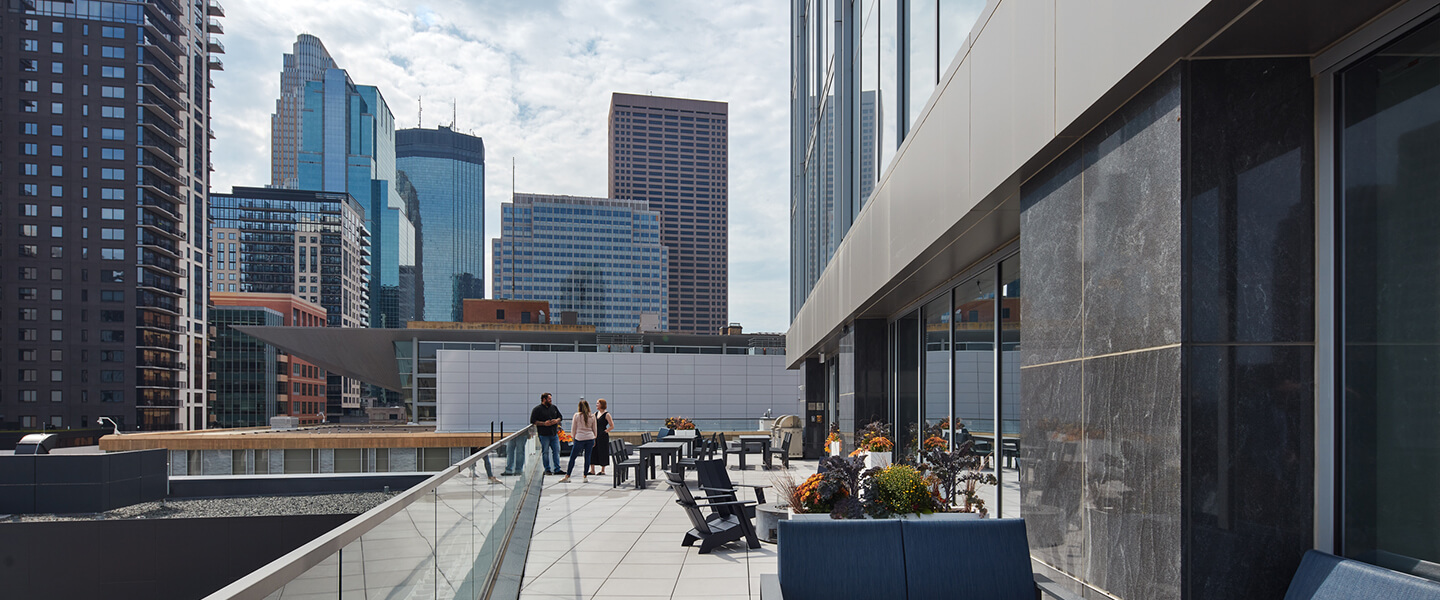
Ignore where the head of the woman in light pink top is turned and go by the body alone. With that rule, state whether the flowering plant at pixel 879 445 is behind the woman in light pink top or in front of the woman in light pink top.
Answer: behind

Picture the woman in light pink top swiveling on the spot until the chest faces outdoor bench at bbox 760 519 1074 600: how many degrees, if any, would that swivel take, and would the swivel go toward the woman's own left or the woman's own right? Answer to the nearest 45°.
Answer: approximately 180°

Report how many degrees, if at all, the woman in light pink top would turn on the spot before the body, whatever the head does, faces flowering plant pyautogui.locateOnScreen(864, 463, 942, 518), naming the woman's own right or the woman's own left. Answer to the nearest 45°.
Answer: approximately 180°
